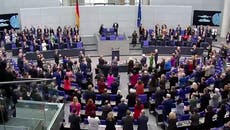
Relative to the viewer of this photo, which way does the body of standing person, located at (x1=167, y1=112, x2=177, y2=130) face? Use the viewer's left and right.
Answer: facing away from the viewer

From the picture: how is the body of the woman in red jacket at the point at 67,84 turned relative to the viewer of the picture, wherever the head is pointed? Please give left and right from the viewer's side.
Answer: facing away from the viewer

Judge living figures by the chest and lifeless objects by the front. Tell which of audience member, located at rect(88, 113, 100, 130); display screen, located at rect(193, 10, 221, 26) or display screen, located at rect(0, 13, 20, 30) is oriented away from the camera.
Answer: the audience member

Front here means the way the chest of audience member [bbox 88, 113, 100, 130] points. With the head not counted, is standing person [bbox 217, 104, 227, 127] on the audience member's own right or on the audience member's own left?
on the audience member's own right

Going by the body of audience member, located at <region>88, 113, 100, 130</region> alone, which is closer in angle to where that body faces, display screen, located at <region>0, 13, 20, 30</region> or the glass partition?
the display screen

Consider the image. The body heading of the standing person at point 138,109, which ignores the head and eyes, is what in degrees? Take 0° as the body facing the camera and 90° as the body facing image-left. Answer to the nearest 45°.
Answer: approximately 180°

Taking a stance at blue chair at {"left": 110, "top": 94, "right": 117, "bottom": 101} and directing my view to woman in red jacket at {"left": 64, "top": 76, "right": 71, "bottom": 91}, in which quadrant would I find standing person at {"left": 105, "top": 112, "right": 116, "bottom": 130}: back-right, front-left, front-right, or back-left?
back-left

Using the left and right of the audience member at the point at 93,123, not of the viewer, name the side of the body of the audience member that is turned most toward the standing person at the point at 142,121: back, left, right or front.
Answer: right

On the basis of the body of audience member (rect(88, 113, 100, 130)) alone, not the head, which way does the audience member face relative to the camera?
away from the camera

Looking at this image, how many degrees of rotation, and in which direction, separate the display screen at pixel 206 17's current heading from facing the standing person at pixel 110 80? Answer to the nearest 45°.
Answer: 0° — it already faces them

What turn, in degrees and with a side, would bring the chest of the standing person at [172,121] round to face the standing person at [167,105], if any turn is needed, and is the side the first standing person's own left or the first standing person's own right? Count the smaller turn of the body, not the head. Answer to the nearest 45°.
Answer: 0° — they already face them

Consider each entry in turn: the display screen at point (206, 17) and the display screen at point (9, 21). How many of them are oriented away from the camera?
0

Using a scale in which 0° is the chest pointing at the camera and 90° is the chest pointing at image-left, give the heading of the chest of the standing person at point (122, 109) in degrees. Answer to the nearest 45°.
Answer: approximately 180°

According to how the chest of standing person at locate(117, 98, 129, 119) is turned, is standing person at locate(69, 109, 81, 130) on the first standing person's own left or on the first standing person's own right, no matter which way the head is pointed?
on the first standing person's own left

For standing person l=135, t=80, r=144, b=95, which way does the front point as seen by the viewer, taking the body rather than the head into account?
away from the camera

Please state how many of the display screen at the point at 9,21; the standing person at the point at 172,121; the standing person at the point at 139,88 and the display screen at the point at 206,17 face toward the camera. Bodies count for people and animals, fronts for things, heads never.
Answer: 2

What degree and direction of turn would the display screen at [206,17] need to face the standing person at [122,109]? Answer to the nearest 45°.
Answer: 0° — it already faces them

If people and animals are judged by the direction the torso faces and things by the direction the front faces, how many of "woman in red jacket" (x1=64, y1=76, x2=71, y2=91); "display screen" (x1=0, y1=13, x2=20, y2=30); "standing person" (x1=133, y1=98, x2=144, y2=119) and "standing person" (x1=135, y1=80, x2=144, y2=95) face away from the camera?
3

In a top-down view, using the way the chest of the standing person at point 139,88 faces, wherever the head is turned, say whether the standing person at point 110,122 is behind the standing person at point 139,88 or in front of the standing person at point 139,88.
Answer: behind
